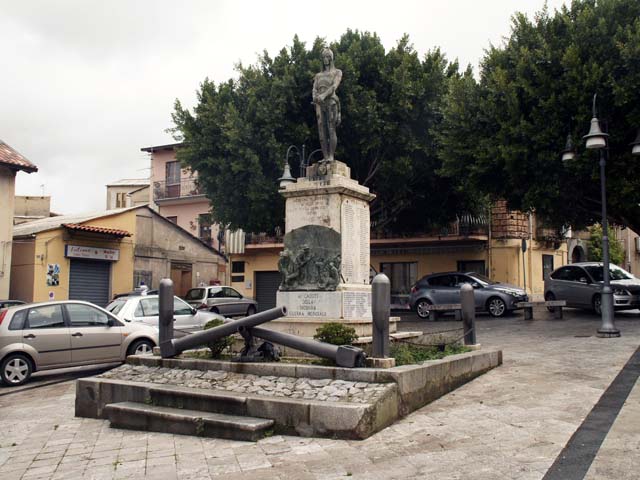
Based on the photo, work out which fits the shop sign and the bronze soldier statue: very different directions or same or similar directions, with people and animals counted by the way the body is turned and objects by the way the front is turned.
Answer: same or similar directions

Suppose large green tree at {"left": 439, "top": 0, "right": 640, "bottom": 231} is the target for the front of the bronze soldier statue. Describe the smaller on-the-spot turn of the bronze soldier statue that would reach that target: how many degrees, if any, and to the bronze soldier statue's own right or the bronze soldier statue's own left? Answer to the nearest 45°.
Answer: approximately 135° to the bronze soldier statue's own left

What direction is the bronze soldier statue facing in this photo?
toward the camera

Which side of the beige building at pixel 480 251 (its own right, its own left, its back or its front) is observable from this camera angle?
front

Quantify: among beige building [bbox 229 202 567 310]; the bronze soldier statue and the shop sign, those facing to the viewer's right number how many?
0

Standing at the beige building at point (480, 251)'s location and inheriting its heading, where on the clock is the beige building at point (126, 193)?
the beige building at point (126, 193) is roughly at 4 o'clock from the beige building at point (480, 251).

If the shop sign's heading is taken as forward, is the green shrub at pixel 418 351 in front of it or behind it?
in front

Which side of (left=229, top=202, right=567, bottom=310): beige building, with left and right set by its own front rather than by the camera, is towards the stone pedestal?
front

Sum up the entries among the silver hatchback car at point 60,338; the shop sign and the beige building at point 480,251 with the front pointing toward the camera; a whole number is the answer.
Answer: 2

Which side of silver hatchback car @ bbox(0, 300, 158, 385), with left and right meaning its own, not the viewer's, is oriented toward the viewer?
right

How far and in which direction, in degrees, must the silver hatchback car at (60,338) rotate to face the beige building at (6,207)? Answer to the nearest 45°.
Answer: approximately 90° to its left
